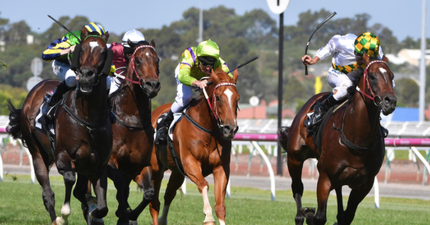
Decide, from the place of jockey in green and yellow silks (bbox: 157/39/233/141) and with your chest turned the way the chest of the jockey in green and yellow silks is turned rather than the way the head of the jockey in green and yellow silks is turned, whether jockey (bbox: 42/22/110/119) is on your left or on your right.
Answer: on your right

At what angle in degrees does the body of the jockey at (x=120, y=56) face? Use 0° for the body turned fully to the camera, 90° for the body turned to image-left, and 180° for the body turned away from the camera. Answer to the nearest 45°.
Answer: approximately 315°

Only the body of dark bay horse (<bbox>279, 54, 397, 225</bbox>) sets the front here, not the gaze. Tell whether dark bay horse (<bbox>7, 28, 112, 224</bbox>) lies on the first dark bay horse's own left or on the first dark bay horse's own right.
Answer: on the first dark bay horse's own right

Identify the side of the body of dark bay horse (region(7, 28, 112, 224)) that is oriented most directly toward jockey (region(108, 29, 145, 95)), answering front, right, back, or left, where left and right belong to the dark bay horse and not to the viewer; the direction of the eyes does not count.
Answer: left

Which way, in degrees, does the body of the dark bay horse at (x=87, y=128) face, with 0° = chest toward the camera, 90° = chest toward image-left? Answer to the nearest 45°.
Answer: approximately 315°

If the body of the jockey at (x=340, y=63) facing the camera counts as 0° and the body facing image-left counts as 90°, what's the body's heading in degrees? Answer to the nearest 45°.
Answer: approximately 315°
